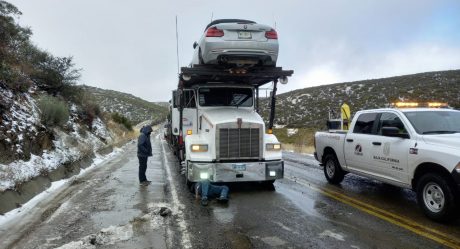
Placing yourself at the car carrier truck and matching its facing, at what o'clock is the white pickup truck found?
The white pickup truck is roughly at 10 o'clock from the car carrier truck.

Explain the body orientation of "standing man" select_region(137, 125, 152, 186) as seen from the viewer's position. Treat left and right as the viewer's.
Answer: facing to the right of the viewer

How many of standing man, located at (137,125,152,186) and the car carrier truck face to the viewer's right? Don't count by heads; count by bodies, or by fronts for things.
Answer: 1

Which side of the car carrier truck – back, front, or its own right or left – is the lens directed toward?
front

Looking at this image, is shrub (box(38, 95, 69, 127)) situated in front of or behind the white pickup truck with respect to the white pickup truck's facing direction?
behind

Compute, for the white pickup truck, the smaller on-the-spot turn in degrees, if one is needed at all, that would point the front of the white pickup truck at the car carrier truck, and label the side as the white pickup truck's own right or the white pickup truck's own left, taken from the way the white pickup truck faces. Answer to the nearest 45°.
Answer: approximately 135° to the white pickup truck's own right

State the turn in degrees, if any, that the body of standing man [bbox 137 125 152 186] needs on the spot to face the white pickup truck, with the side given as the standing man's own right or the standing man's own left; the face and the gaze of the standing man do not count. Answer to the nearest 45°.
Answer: approximately 45° to the standing man's own right
